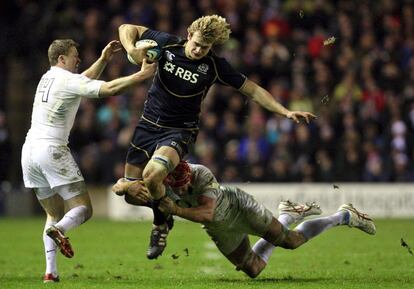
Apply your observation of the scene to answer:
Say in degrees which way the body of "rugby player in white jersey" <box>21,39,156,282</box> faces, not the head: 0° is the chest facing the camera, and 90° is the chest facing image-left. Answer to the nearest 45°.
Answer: approximately 225°

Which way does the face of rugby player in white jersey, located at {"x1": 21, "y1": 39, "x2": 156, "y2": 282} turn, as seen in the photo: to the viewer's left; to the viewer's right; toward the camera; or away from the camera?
to the viewer's right

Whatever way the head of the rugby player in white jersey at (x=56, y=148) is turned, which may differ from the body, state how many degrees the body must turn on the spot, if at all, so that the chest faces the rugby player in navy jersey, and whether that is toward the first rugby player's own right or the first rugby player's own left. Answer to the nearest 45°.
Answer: approximately 45° to the first rugby player's own right

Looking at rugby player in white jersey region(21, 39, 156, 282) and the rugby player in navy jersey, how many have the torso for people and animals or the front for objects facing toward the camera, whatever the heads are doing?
1

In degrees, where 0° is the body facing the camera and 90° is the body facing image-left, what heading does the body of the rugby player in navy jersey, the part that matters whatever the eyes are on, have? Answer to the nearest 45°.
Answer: approximately 0°
